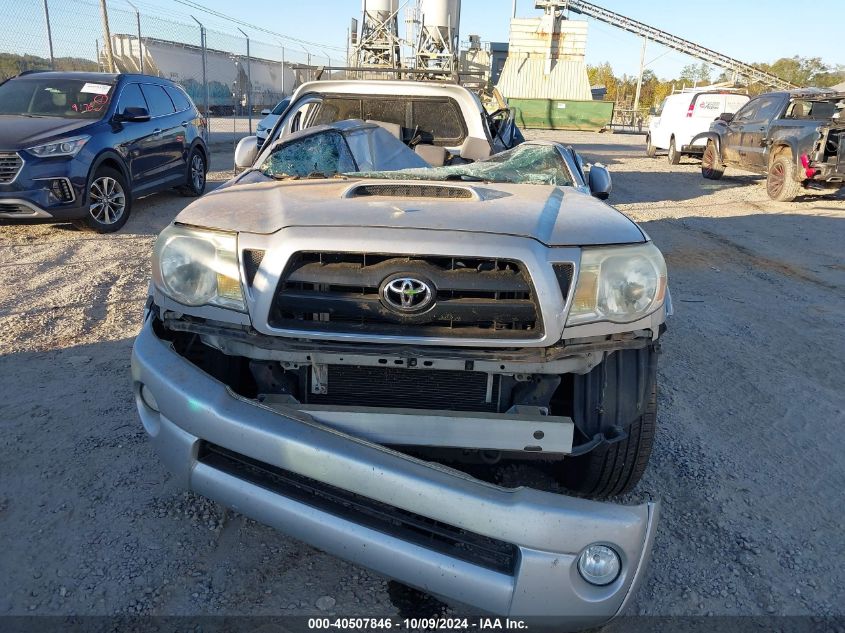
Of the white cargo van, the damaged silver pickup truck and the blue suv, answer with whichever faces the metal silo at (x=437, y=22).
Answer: the white cargo van

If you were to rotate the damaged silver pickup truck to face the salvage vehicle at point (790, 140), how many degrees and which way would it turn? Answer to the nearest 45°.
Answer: approximately 135° to its left

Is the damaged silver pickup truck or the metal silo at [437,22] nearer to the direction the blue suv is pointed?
the damaged silver pickup truck

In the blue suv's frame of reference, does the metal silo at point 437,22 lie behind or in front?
behind

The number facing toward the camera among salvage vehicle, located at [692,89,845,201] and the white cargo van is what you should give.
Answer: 0

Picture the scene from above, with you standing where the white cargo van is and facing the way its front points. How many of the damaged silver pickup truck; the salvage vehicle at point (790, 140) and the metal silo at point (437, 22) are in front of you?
1

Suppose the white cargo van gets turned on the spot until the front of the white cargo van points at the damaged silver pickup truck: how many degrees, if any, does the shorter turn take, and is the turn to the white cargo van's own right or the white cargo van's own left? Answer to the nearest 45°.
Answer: approximately 135° to the white cargo van's own left

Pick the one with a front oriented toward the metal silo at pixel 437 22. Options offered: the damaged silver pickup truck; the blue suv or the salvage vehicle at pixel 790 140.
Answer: the salvage vehicle

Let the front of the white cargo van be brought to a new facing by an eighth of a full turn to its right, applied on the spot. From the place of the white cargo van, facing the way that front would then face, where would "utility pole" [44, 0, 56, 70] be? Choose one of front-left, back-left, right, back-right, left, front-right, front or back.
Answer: back-left

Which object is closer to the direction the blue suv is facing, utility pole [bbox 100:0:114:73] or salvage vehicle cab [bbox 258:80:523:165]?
the salvage vehicle cab

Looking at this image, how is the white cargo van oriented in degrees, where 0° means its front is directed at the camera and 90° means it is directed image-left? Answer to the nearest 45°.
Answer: approximately 135°

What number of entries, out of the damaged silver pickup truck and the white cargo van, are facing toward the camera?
1
